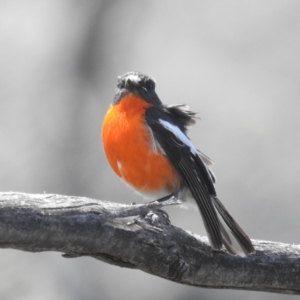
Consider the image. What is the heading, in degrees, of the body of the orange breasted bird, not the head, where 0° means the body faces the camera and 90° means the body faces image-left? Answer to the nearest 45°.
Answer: approximately 45°
